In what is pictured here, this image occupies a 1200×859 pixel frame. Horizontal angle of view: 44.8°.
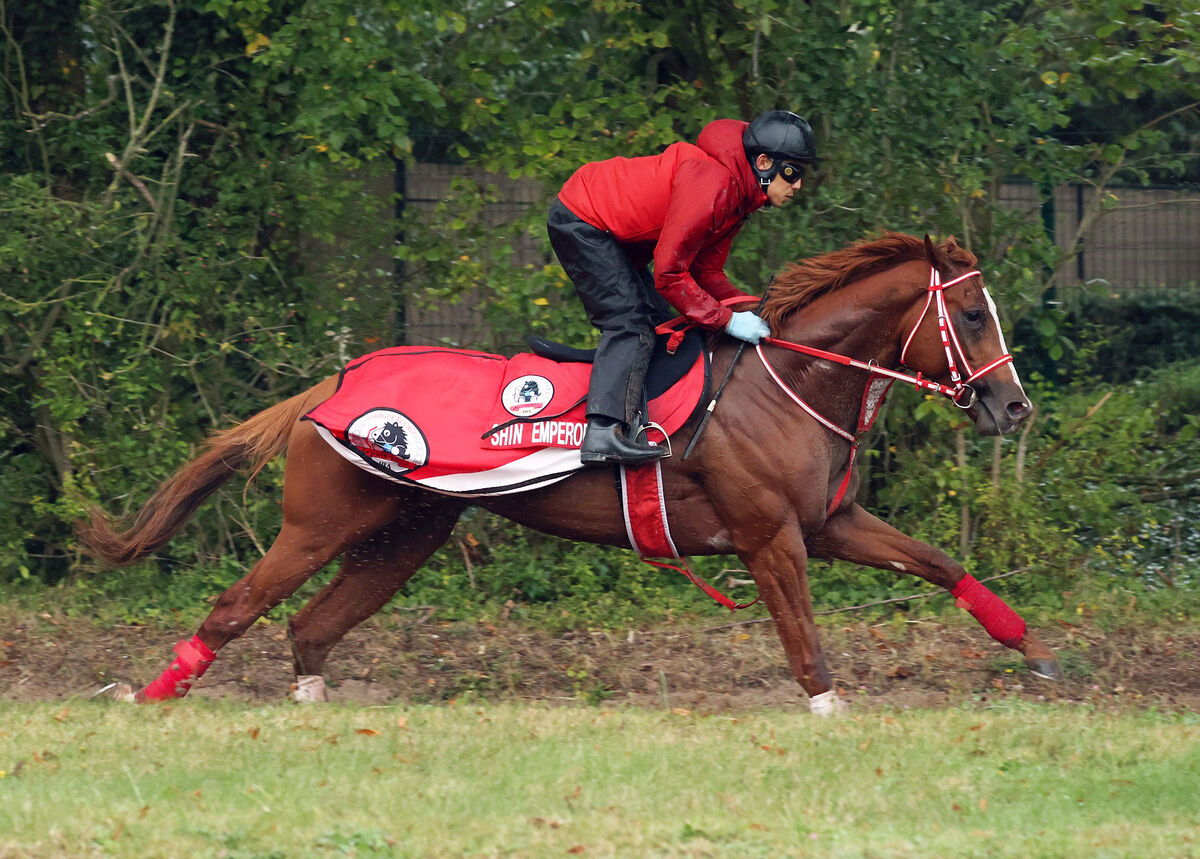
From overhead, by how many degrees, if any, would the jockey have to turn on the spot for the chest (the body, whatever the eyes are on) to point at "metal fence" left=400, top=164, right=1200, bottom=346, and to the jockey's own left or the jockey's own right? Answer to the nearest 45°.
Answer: approximately 90° to the jockey's own left

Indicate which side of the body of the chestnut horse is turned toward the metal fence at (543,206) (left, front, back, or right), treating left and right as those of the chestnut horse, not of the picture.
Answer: left

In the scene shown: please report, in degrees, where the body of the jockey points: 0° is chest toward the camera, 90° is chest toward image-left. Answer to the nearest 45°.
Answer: approximately 270°

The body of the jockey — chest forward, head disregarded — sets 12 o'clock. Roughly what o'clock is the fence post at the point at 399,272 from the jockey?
The fence post is roughly at 8 o'clock from the jockey.

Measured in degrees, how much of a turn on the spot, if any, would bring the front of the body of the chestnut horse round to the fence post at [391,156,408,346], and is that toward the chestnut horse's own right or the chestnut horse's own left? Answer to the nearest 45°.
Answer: approximately 135° to the chestnut horse's own left

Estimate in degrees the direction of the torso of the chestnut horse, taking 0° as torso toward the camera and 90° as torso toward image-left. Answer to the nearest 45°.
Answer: approximately 270°
